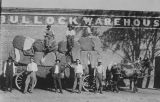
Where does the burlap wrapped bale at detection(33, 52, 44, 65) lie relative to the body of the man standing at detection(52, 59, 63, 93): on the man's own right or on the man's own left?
on the man's own right

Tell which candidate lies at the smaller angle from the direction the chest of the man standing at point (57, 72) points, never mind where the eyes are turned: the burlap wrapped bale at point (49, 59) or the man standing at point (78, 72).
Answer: the man standing

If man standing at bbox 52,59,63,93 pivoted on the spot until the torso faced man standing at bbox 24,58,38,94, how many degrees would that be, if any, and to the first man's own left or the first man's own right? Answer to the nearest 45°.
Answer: approximately 90° to the first man's own right

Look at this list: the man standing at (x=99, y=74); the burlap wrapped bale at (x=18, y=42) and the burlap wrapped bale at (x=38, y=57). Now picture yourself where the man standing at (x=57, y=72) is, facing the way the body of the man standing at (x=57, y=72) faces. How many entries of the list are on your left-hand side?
1

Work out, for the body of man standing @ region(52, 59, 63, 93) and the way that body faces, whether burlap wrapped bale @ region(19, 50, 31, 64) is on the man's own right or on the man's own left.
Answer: on the man's own right

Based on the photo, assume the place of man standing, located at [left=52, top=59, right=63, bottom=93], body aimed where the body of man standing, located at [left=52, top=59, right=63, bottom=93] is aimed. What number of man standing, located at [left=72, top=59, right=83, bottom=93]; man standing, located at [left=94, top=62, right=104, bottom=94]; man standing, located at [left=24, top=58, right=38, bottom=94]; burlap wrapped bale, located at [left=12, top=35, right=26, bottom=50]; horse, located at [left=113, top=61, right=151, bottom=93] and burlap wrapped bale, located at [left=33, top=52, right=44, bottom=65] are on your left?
3

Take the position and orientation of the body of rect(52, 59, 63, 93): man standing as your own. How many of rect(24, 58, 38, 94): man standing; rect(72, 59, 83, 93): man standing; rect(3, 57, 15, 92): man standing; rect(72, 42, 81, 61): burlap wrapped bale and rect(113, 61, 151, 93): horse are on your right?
2

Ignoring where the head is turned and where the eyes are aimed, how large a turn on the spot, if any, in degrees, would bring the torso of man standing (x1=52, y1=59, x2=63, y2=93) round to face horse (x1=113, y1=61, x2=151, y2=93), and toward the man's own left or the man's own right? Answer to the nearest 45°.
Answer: approximately 90° to the man's own left

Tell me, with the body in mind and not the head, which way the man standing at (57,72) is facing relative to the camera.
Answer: toward the camera

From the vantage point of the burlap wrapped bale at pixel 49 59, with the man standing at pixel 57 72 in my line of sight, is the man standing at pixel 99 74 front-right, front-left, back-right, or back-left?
front-left

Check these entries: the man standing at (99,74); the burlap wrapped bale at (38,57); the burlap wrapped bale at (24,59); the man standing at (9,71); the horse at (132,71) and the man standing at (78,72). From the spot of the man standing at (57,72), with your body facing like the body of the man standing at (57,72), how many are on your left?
3

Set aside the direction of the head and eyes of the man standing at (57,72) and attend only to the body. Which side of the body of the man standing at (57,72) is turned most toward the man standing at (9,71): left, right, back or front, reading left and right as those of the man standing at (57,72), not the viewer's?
right
